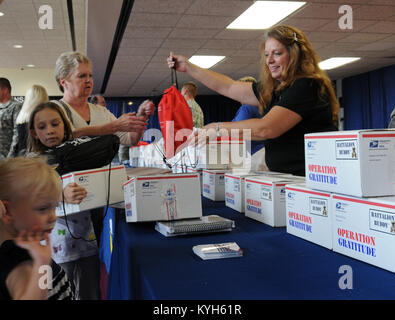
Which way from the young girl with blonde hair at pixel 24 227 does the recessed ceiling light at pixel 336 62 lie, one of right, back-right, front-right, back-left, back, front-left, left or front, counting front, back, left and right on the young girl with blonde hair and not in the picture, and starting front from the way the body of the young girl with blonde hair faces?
front-left

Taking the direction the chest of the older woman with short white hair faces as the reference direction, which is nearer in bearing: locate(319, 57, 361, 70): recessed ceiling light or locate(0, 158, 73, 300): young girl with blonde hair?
the young girl with blonde hair

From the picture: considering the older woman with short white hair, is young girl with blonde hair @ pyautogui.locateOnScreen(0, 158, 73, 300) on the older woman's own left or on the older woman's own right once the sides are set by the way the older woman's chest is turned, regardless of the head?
on the older woman's own right

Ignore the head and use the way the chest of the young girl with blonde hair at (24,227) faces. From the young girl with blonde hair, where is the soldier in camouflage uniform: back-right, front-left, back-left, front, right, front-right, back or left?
left

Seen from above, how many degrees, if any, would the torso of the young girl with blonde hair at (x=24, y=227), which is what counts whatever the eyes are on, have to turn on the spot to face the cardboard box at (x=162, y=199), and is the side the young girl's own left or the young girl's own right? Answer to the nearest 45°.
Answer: approximately 45° to the young girl's own left

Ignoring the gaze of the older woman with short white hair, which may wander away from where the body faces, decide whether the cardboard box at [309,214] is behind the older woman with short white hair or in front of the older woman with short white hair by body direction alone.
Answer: in front

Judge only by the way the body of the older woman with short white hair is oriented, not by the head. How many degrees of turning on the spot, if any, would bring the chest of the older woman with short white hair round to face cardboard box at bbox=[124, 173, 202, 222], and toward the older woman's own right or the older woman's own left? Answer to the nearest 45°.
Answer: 0° — they already face it

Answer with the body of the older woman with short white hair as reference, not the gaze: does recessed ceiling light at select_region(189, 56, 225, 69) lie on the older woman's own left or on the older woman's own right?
on the older woman's own left

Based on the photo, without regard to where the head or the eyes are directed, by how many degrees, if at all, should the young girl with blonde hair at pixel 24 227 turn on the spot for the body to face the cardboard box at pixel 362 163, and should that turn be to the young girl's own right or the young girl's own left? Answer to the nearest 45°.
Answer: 0° — they already face it

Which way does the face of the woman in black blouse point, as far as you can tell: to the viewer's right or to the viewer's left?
to the viewer's left

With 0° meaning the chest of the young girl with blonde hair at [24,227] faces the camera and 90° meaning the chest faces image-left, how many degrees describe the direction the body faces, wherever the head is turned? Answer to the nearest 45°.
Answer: approximately 270°

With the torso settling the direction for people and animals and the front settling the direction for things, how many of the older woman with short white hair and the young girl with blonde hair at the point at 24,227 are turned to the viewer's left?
0

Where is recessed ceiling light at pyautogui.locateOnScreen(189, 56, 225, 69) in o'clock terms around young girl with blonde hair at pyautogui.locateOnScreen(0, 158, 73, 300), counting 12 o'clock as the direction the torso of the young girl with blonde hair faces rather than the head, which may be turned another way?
The recessed ceiling light is roughly at 10 o'clock from the young girl with blonde hair.

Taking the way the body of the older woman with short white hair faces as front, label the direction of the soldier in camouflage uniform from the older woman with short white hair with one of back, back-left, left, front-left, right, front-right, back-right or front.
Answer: back

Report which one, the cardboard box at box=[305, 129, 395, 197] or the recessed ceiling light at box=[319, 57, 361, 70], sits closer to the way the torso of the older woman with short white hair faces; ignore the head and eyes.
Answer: the cardboard box

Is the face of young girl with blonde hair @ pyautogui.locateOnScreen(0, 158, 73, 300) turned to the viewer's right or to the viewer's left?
to the viewer's right

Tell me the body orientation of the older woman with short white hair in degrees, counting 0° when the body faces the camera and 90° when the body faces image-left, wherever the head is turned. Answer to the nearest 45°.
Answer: approximately 315°

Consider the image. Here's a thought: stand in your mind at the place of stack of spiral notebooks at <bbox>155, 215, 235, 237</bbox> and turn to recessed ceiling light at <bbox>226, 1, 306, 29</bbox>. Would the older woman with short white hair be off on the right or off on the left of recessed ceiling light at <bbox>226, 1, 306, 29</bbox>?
left
